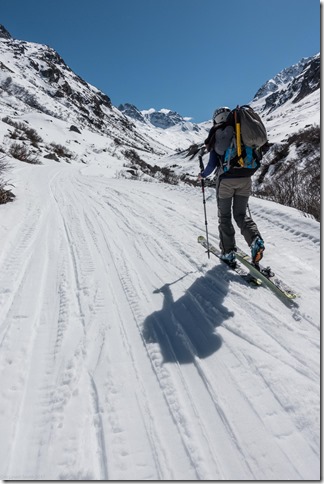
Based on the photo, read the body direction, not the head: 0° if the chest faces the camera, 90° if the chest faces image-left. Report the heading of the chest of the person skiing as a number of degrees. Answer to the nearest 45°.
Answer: approximately 135°

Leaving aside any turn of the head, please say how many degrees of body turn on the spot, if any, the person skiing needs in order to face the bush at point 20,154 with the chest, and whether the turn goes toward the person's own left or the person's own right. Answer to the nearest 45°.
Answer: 0° — they already face it

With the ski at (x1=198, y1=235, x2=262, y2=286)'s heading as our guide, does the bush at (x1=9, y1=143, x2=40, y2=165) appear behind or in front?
in front

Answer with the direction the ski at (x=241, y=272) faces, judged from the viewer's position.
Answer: facing away from the viewer and to the left of the viewer
